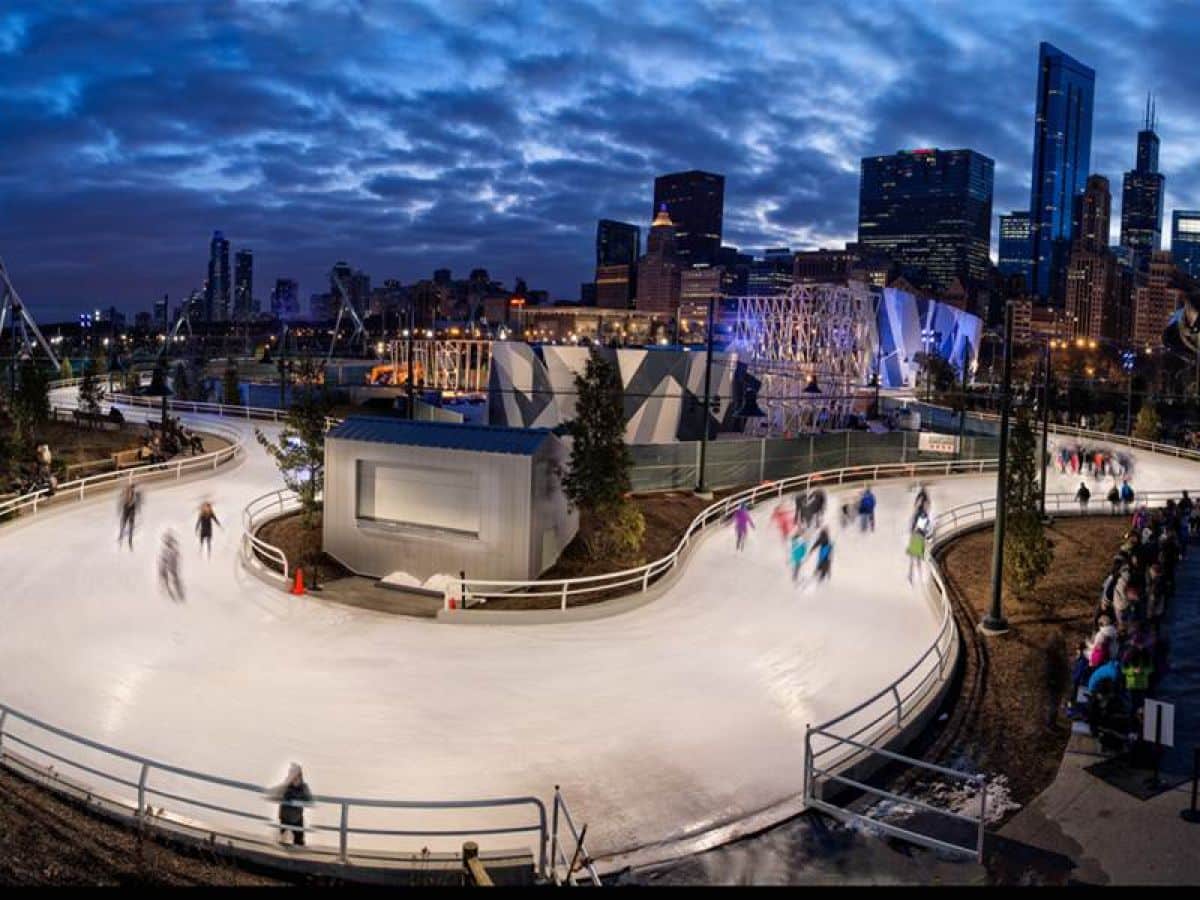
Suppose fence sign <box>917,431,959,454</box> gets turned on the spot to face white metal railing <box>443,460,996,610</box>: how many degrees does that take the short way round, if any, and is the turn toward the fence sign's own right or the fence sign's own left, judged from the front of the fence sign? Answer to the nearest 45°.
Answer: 0° — it already faces it

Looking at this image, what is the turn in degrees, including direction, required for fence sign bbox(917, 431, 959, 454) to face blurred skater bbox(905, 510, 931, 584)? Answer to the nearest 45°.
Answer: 0° — it already faces them

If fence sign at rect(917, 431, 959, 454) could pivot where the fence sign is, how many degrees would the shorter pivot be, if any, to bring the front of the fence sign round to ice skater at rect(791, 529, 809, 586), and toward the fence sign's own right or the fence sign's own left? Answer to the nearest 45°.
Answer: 0° — it already faces them

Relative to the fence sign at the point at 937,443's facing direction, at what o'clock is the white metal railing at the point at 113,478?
The white metal railing is roughly at 2 o'clock from the fence sign.

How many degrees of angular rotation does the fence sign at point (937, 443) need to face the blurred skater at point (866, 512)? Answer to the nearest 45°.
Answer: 0° — it already faces them

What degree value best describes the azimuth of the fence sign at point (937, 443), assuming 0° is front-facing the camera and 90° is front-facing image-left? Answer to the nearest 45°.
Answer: approximately 0°
